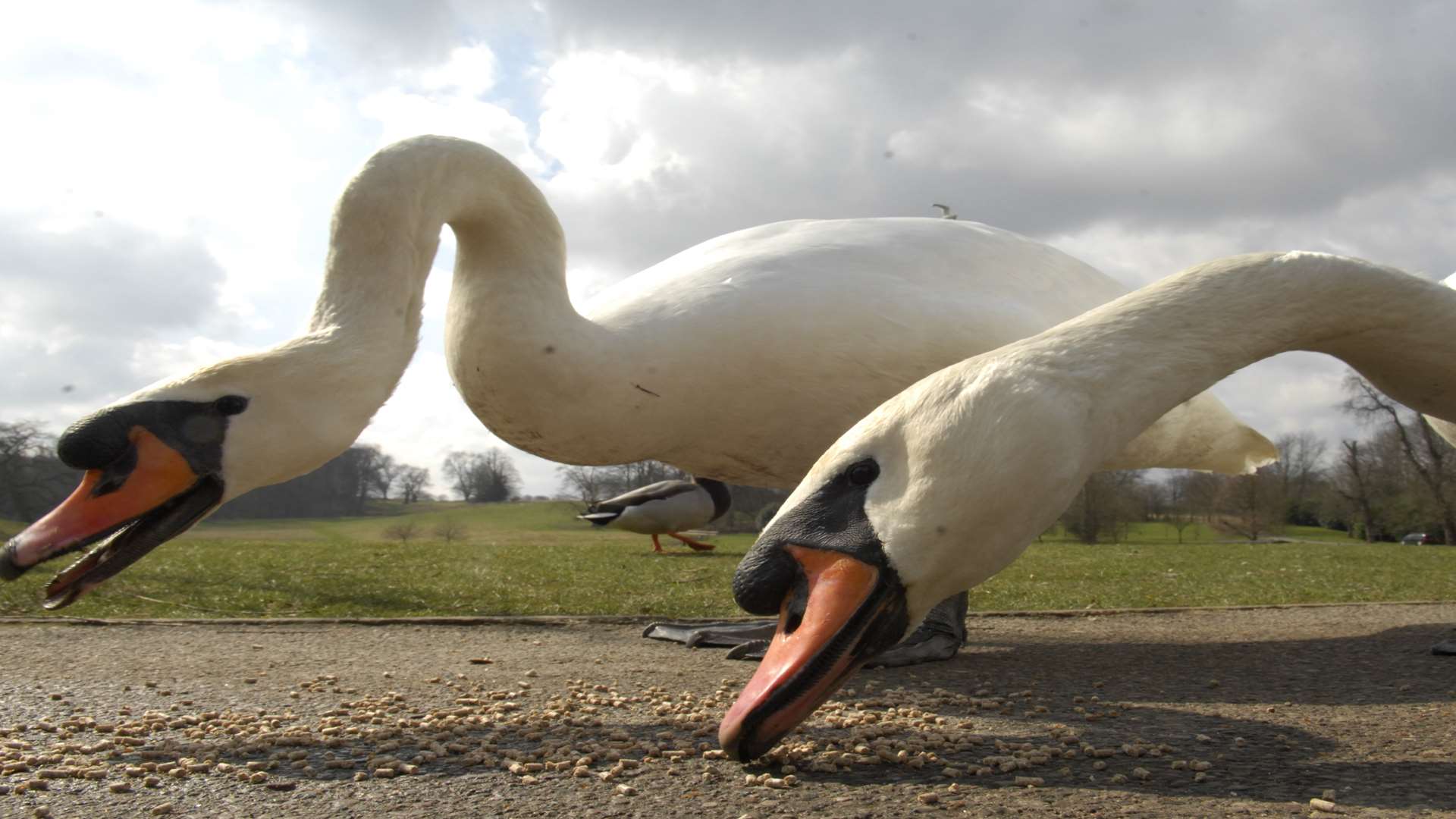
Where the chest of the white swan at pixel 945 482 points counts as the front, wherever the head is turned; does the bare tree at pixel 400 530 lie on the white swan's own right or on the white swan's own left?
on the white swan's own right

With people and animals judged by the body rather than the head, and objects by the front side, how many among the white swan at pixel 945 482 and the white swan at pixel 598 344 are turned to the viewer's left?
2

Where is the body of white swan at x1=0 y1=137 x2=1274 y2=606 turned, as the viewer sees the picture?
to the viewer's left

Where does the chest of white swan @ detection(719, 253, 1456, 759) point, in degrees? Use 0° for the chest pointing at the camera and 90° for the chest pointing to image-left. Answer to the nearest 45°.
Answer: approximately 90°

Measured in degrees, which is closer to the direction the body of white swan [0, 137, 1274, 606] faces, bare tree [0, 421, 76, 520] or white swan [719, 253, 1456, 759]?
the bare tree

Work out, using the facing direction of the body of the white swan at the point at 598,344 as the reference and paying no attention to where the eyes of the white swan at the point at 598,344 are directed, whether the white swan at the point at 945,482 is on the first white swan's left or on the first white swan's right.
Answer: on the first white swan's left

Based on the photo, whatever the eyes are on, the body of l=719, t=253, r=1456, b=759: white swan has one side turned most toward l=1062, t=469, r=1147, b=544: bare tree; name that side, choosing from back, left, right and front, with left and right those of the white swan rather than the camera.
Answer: right
